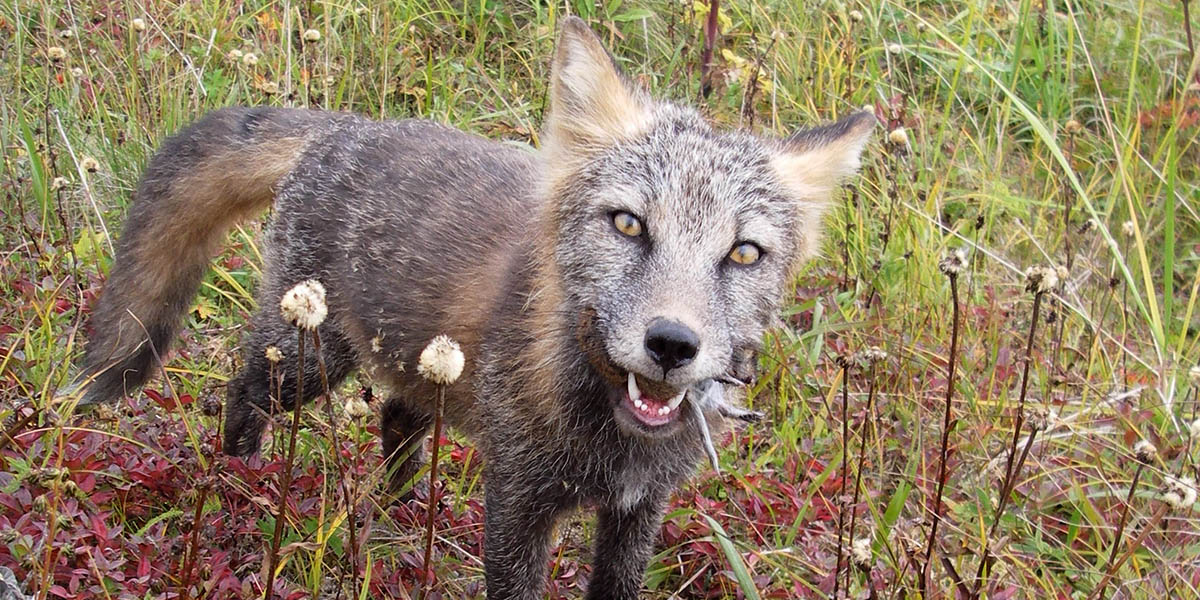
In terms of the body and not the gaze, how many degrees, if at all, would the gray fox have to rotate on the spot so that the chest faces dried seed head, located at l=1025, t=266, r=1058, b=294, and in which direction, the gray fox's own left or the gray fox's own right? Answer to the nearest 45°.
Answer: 0° — it already faces it

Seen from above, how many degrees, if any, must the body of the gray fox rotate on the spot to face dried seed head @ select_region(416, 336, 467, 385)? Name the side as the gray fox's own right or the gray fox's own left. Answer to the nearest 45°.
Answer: approximately 45° to the gray fox's own right

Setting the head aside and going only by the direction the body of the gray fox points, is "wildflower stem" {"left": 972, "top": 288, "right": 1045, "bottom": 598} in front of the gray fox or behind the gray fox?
in front

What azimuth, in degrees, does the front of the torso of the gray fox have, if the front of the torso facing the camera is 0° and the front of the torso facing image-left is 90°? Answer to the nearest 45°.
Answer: approximately 315°

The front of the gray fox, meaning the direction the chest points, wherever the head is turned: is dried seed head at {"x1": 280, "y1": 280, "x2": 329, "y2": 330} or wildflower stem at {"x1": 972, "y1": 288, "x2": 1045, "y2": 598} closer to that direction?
the wildflower stem

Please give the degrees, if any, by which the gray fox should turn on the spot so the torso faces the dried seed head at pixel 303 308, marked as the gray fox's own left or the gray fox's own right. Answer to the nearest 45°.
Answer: approximately 45° to the gray fox's own right
